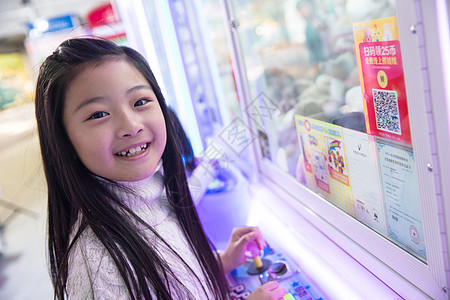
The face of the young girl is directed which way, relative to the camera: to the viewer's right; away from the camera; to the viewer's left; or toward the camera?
toward the camera

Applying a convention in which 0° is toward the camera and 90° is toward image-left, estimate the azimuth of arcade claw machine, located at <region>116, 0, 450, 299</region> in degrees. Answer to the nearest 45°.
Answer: approximately 45°

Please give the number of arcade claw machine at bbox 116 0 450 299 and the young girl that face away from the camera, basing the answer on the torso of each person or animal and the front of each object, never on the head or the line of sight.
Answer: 0
